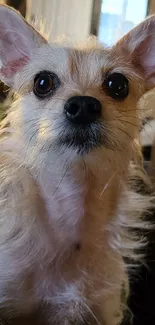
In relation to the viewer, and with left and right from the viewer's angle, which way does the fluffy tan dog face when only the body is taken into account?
facing the viewer
